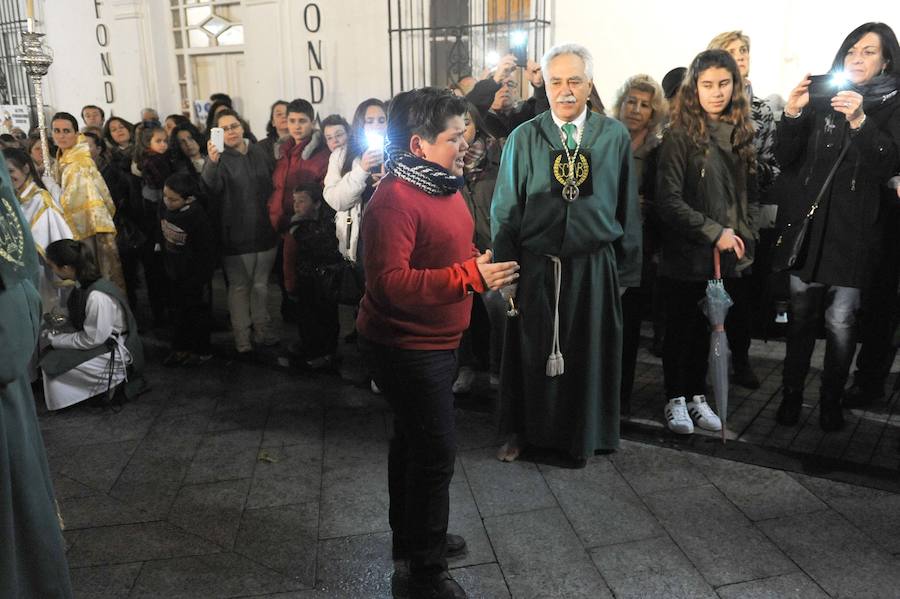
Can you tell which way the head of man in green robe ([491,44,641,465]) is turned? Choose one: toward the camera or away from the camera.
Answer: toward the camera

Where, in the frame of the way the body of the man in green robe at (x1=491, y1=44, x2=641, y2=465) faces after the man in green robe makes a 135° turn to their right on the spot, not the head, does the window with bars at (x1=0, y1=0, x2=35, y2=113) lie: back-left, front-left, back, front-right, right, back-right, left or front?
front

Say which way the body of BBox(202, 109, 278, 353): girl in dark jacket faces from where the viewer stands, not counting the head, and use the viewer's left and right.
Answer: facing the viewer

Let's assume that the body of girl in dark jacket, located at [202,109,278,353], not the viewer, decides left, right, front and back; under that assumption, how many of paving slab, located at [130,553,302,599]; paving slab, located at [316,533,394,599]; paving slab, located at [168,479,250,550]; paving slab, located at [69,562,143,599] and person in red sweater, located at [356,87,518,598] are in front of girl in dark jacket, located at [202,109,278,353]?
5

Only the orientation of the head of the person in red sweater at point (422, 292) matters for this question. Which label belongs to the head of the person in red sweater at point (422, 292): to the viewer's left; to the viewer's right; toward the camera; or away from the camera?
to the viewer's right

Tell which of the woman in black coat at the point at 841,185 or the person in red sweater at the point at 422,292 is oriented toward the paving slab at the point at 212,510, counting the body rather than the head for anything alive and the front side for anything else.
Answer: the woman in black coat

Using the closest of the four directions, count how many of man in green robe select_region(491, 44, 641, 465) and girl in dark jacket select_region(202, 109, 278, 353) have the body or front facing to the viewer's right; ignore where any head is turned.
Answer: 0

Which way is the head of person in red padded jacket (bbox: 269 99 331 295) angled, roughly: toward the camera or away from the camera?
toward the camera

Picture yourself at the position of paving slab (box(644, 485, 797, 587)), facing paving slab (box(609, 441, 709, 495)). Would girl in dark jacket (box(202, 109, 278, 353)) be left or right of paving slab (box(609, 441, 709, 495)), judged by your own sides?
left

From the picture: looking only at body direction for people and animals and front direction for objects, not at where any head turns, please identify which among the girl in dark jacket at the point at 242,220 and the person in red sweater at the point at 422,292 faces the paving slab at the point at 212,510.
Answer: the girl in dark jacket

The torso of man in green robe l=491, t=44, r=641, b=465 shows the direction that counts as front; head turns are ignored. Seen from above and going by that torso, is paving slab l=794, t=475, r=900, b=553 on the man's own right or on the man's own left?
on the man's own left

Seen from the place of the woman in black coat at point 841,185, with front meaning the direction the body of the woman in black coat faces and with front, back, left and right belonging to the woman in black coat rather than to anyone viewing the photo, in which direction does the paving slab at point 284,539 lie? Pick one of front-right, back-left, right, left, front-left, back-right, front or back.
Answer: front

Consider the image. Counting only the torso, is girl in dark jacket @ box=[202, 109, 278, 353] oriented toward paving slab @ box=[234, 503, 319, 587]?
yes

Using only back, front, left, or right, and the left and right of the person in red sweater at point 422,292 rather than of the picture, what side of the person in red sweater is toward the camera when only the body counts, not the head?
right

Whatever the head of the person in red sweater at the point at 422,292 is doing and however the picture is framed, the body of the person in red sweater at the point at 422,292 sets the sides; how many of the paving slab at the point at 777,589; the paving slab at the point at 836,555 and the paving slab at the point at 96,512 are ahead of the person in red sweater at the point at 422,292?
2

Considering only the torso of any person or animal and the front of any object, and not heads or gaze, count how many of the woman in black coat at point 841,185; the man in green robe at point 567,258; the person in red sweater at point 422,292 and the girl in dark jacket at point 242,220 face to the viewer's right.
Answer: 1

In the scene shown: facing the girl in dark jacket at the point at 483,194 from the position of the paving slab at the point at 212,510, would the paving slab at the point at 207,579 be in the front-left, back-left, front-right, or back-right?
back-right

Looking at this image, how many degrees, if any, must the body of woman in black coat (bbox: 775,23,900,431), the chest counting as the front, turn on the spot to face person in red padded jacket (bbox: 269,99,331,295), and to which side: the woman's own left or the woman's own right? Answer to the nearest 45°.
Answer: approximately 45° to the woman's own right

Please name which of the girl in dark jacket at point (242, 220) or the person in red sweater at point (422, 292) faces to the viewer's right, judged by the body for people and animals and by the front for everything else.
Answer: the person in red sweater
